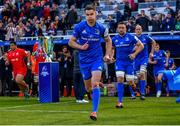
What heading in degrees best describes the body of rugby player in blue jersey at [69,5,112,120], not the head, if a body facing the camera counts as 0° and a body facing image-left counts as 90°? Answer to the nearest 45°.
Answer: approximately 0°

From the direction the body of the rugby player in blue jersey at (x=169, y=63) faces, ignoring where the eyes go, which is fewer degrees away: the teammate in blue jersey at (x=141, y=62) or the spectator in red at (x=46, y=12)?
the teammate in blue jersey

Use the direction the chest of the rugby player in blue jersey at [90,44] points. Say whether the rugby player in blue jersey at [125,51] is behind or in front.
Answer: behind

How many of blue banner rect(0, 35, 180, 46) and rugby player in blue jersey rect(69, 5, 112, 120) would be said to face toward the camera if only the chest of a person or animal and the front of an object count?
2
